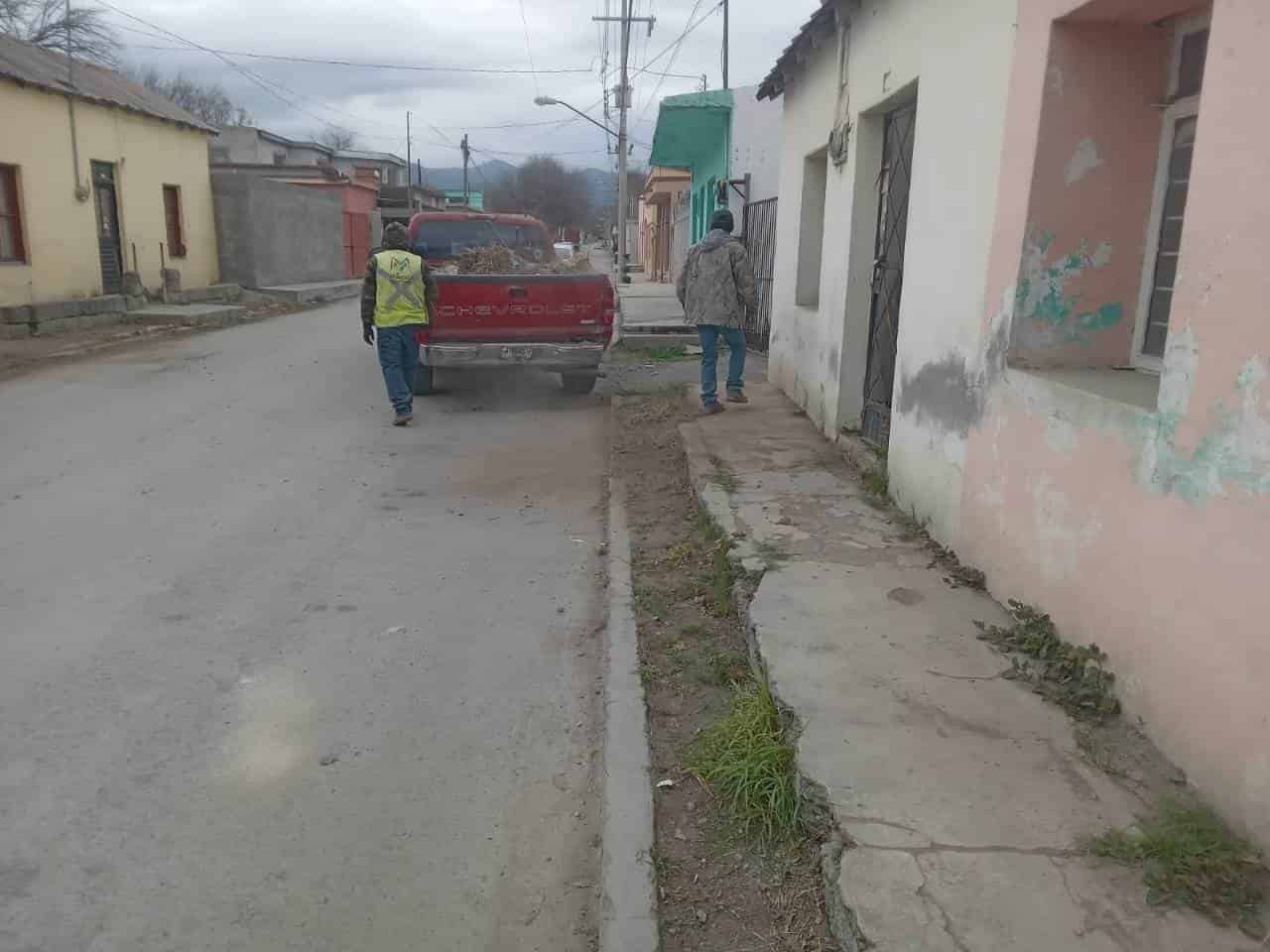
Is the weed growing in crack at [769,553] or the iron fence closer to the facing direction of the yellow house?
the iron fence

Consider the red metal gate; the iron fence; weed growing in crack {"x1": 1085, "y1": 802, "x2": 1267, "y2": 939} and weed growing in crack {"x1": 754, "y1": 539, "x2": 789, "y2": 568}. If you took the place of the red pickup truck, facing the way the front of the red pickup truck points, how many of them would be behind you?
2

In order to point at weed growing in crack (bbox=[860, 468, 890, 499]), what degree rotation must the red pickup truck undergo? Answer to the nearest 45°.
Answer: approximately 135° to its right

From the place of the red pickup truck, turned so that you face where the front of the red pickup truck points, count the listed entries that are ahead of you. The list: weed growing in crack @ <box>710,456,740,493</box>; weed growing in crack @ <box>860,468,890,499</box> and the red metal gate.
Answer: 1

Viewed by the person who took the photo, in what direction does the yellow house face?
facing the viewer and to the right of the viewer

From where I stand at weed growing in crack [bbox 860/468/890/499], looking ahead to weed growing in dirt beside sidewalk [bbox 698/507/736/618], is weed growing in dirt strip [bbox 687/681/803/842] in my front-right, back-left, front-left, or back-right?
front-left

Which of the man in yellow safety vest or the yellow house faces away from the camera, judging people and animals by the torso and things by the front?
the man in yellow safety vest

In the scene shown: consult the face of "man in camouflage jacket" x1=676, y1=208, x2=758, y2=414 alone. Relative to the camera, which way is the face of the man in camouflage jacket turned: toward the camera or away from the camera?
away from the camera

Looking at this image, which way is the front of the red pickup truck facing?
away from the camera

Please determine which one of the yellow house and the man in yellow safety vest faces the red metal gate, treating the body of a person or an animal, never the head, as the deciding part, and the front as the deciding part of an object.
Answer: the man in yellow safety vest

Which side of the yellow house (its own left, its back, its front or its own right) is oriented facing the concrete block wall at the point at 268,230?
left

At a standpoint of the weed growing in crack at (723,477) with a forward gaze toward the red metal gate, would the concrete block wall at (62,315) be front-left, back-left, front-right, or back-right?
front-left

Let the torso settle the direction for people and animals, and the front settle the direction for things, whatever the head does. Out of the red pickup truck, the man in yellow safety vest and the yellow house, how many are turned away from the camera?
2

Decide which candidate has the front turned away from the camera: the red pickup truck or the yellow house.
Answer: the red pickup truck

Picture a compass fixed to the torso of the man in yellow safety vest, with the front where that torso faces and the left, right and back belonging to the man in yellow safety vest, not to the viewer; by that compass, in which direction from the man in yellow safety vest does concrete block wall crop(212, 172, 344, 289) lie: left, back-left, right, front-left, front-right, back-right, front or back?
front

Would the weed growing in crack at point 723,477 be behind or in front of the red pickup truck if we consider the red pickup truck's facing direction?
behind

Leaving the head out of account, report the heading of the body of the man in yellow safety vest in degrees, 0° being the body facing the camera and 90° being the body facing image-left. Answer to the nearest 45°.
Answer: approximately 180°

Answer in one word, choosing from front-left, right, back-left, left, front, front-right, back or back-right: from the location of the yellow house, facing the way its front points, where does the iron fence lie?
front
